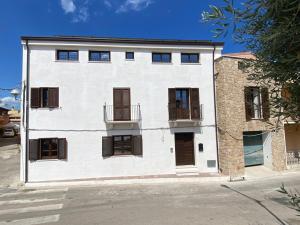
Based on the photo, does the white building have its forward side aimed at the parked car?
no

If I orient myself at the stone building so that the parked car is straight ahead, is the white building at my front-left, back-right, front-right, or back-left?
front-left

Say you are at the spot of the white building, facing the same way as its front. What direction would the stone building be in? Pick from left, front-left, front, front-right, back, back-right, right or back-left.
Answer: left

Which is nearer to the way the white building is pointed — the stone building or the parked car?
the stone building

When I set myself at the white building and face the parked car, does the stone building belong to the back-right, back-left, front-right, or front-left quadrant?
back-right

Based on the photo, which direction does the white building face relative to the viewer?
toward the camera
